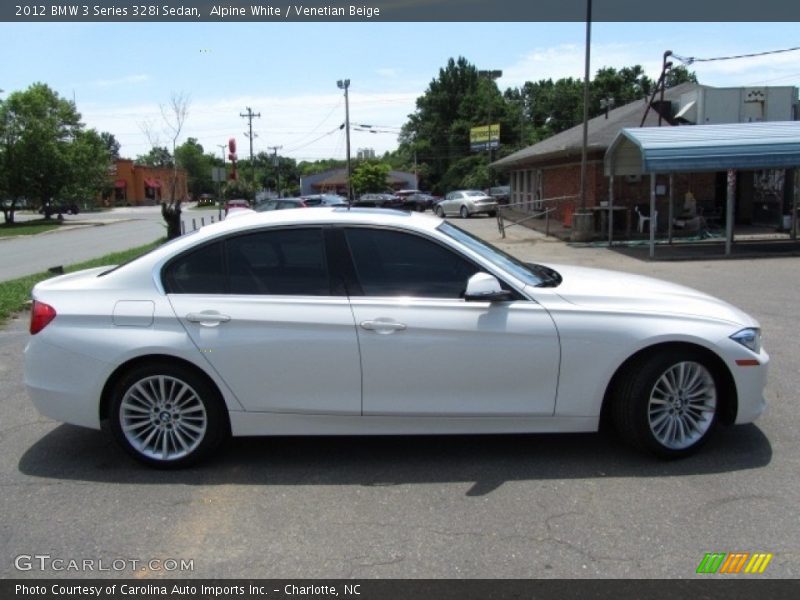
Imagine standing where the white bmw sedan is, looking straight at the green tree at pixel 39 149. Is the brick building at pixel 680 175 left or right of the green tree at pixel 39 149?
right

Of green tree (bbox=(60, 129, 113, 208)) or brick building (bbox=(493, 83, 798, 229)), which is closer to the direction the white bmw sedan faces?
the brick building

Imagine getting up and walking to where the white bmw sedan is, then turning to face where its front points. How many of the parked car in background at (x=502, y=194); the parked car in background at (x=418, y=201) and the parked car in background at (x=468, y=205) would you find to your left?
3

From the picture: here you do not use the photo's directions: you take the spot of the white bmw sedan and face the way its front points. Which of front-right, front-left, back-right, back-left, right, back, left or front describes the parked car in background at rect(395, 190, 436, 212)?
left

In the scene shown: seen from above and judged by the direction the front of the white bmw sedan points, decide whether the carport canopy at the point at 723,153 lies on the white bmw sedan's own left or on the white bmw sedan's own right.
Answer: on the white bmw sedan's own left

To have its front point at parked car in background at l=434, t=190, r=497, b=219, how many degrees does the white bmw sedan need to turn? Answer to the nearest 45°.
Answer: approximately 90° to its left

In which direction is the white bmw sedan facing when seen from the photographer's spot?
facing to the right of the viewer

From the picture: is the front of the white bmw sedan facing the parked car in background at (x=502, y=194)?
no

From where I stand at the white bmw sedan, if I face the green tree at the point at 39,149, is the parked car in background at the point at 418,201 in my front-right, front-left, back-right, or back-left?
front-right

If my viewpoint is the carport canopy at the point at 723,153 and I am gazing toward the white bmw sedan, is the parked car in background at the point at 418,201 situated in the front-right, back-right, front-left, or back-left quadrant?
back-right
